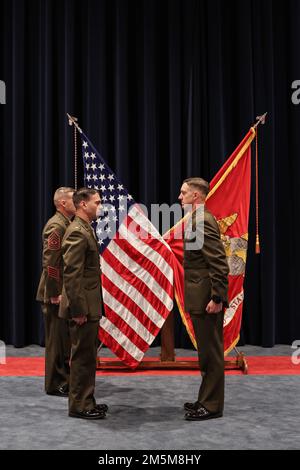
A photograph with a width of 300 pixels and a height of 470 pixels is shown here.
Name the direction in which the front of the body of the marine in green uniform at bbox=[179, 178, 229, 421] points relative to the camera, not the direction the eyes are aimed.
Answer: to the viewer's left

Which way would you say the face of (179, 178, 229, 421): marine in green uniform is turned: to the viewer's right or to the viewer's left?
to the viewer's left

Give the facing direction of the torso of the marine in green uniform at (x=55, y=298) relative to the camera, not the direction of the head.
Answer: to the viewer's right

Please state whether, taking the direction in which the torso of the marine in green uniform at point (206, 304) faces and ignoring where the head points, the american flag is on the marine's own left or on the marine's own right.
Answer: on the marine's own right

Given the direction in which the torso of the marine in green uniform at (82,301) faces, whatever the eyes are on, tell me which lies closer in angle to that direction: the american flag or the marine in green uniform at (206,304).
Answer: the marine in green uniform

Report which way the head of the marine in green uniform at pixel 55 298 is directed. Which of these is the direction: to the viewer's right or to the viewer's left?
to the viewer's right

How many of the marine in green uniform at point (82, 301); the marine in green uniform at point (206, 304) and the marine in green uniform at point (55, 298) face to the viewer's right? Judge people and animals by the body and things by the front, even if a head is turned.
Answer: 2

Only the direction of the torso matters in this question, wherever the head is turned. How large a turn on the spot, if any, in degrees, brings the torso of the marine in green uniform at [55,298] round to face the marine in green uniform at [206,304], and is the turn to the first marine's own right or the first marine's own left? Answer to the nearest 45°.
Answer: approximately 45° to the first marine's own right

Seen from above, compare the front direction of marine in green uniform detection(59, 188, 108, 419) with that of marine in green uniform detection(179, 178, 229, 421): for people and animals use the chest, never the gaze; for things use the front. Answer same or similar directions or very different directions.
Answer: very different directions

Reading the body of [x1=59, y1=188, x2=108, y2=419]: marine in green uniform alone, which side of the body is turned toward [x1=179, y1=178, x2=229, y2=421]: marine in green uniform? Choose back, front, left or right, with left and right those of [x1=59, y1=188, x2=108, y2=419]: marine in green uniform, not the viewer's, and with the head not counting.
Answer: front

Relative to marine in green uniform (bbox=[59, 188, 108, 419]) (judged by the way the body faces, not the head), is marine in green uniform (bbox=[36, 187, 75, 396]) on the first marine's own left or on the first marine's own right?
on the first marine's own left

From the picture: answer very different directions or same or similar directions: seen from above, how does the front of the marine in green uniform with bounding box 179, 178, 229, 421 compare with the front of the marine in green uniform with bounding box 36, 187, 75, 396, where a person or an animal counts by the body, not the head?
very different directions

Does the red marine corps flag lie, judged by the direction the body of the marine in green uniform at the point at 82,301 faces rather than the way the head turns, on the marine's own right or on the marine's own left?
on the marine's own left

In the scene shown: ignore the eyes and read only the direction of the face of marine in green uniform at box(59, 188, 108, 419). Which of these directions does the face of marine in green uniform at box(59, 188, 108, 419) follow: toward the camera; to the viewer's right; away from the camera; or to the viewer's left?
to the viewer's right

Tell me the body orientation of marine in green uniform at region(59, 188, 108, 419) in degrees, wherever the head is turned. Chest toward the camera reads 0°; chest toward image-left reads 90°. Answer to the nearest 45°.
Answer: approximately 270°
